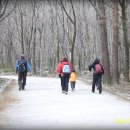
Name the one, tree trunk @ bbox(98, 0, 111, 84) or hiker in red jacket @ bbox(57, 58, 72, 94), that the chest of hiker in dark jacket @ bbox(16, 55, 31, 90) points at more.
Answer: the tree trunk

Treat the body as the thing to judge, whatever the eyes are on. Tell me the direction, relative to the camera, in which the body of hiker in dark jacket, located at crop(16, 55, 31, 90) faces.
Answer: away from the camera

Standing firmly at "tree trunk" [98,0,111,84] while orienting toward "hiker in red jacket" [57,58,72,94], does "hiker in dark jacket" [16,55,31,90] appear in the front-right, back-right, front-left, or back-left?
front-right

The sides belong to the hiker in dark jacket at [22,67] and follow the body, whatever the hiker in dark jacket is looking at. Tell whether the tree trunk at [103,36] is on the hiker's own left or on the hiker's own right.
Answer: on the hiker's own right

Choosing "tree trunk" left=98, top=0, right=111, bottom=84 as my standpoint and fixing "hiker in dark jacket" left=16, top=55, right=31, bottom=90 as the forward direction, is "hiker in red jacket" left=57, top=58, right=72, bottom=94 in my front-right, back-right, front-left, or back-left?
front-left

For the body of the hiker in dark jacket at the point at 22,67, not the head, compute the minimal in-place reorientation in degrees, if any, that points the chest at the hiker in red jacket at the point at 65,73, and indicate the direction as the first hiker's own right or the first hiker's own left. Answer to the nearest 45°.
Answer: approximately 135° to the first hiker's own right
